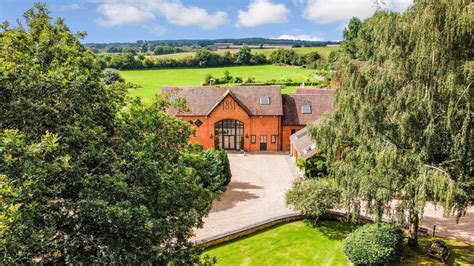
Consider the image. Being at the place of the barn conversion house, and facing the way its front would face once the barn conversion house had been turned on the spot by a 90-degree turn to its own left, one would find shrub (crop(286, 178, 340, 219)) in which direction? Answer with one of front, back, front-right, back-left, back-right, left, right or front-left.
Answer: right

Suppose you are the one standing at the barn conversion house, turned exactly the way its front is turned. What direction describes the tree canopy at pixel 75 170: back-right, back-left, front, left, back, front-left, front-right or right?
front

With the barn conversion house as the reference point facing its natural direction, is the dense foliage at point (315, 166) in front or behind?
in front

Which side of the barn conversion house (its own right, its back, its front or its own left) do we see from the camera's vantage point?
front
